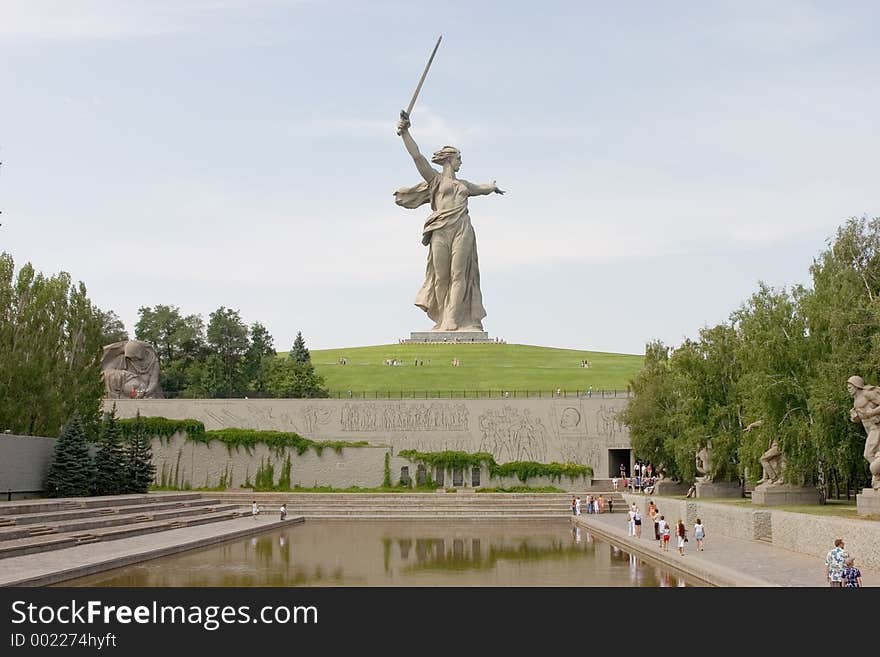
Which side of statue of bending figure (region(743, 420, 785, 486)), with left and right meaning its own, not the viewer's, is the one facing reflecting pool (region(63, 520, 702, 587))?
front

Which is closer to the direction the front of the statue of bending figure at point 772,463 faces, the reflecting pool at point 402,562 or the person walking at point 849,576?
the reflecting pool

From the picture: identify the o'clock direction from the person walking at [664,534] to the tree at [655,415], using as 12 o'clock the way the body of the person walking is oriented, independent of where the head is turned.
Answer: The tree is roughly at 12 o'clock from the person walking.

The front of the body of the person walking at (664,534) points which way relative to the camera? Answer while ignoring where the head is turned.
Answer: away from the camera

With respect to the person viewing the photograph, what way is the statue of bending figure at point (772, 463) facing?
facing the viewer and to the left of the viewer

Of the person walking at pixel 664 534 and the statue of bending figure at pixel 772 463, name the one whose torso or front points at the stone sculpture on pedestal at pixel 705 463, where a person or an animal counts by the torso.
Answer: the person walking

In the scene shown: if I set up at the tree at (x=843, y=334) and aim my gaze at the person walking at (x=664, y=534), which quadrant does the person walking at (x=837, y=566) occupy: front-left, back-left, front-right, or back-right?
front-left

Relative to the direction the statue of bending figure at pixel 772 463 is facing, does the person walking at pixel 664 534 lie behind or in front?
in front

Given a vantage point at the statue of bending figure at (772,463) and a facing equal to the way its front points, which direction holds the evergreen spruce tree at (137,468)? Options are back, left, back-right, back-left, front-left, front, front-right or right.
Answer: front-right

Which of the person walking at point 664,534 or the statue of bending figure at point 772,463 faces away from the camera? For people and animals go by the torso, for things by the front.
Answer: the person walking

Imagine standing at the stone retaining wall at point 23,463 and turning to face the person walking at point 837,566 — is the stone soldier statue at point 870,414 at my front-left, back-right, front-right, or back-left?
front-left

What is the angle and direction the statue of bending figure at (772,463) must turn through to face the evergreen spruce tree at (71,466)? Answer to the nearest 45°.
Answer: approximately 45° to its right
